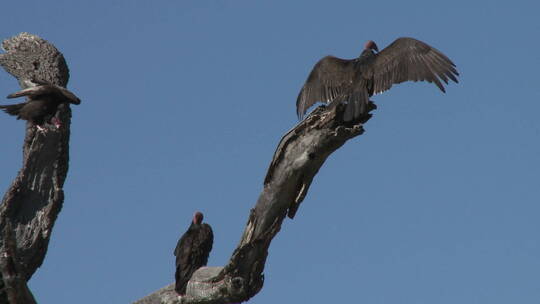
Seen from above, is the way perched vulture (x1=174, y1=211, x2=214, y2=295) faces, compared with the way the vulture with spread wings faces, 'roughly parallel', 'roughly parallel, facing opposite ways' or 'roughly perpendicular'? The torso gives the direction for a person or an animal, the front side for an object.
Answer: roughly parallel

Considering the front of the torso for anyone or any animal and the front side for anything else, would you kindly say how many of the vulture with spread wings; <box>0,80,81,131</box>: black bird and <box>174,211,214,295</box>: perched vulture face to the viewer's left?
0

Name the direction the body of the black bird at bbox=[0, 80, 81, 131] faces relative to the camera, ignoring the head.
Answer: to the viewer's right

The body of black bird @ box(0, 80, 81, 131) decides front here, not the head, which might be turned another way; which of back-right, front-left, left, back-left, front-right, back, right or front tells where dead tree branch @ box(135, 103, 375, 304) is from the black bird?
front-right

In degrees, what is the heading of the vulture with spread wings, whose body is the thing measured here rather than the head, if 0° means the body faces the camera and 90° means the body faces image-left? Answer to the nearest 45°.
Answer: approximately 225°

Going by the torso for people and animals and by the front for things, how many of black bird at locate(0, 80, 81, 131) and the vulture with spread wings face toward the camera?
0

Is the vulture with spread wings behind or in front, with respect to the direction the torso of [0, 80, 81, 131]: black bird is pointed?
in front

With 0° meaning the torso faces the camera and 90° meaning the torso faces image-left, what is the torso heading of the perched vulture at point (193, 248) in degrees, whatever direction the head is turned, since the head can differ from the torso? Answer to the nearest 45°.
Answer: approximately 225°
